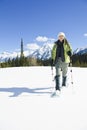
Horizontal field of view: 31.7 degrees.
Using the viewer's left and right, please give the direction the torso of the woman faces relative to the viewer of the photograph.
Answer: facing the viewer
